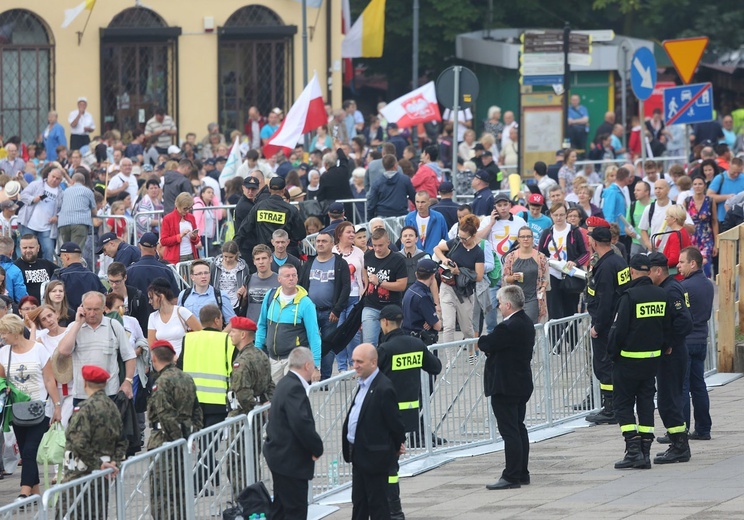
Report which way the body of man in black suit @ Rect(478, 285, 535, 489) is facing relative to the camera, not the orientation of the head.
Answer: to the viewer's left

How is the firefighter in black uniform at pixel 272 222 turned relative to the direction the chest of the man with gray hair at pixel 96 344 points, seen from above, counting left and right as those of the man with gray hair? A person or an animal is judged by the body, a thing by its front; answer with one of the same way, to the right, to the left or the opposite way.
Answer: the opposite way

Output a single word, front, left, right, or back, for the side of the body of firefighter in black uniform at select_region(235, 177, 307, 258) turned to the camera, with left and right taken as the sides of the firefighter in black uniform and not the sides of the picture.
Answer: back

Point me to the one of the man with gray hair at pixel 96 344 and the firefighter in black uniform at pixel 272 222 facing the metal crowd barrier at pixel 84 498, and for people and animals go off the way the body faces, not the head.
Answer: the man with gray hair

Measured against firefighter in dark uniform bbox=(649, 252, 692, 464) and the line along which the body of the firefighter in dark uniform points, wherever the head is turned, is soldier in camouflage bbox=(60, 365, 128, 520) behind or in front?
in front

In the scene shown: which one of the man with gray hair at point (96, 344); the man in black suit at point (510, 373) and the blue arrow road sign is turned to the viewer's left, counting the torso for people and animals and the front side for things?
the man in black suit

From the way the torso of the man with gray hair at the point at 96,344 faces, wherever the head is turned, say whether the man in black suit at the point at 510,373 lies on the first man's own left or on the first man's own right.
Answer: on the first man's own left
